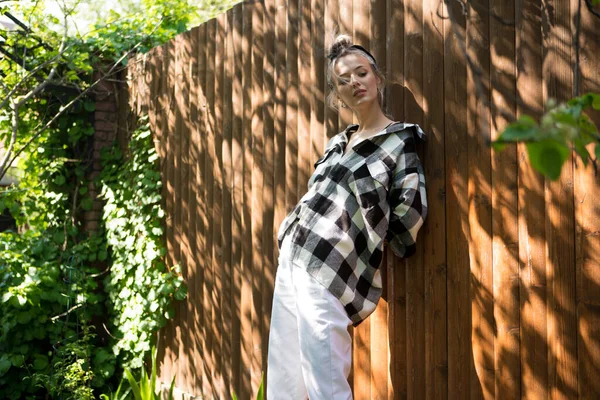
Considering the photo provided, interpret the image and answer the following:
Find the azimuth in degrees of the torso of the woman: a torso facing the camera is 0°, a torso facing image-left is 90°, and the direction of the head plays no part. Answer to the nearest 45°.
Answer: approximately 45°

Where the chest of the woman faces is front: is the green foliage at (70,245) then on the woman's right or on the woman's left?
on the woman's right

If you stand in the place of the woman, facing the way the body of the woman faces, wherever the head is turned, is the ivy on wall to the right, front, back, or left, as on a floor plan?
right
